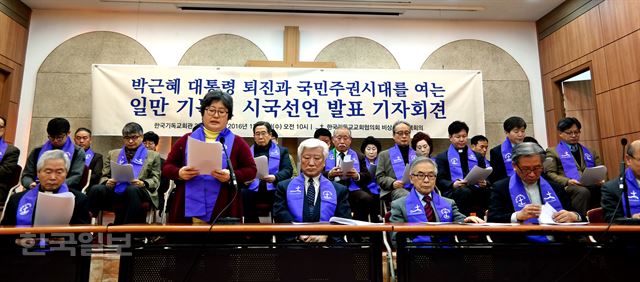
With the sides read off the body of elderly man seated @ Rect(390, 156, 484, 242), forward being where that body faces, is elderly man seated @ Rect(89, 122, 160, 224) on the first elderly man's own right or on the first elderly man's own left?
on the first elderly man's own right

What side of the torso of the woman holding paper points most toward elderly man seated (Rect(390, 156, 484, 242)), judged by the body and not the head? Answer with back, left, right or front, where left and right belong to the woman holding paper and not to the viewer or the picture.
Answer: left

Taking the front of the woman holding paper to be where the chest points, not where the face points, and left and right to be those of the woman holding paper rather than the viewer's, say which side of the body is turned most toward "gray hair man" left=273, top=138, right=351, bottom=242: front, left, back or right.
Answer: left

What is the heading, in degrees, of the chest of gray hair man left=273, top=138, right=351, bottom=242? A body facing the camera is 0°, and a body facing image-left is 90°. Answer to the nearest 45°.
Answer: approximately 0°

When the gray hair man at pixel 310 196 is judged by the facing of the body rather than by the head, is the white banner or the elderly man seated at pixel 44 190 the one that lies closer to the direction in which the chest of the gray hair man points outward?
the elderly man seated

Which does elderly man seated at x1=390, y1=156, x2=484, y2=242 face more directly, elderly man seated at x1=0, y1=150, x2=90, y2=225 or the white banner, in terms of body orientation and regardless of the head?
the elderly man seated

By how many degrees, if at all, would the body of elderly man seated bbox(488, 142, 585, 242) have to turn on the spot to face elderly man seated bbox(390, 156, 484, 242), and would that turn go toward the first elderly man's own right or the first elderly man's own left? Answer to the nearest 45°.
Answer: approximately 45° to the first elderly man's own right
